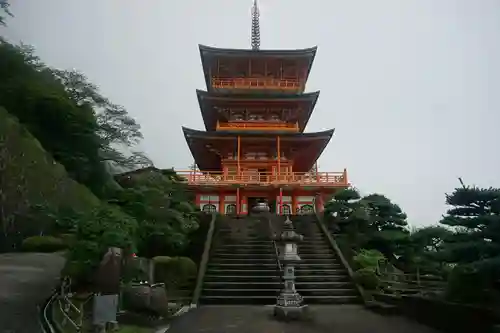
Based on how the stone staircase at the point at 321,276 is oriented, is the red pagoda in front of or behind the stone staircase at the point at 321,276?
behind

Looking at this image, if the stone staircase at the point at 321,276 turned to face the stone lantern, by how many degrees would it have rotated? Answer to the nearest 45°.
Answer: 0° — it already faces it

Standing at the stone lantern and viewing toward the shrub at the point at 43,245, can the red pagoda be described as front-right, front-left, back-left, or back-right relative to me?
front-right

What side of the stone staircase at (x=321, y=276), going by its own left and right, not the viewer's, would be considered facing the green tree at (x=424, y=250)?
left

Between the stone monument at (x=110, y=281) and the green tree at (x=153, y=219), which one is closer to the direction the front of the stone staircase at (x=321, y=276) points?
the stone monument

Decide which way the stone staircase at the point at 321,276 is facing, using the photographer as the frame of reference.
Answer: facing the viewer

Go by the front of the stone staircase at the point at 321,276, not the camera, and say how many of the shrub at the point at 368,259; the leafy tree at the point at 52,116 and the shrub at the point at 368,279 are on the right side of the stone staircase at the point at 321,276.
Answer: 1

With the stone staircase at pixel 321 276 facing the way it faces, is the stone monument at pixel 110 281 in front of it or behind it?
in front

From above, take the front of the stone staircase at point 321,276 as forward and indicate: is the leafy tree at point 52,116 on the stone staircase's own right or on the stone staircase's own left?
on the stone staircase's own right

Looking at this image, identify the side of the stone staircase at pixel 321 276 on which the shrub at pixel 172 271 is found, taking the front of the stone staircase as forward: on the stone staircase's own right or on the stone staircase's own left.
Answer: on the stone staircase's own right

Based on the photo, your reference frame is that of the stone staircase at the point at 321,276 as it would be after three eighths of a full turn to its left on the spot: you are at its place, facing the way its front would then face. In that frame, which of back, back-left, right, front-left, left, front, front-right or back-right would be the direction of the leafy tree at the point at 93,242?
back

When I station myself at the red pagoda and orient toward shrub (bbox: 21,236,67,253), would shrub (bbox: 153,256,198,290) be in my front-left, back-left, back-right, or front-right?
front-left
